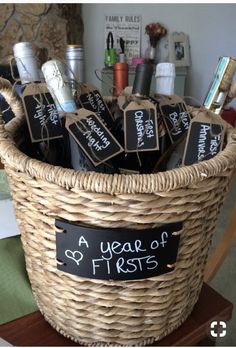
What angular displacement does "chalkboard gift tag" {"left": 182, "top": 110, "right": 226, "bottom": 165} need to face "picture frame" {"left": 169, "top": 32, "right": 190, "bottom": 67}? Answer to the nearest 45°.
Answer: approximately 180°

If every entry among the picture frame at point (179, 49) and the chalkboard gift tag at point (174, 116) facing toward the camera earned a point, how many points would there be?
2

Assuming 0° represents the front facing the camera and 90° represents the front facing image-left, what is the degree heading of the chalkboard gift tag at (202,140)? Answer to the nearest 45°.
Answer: approximately 0°

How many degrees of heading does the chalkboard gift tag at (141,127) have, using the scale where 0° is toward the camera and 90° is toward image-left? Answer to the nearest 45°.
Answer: approximately 0°
